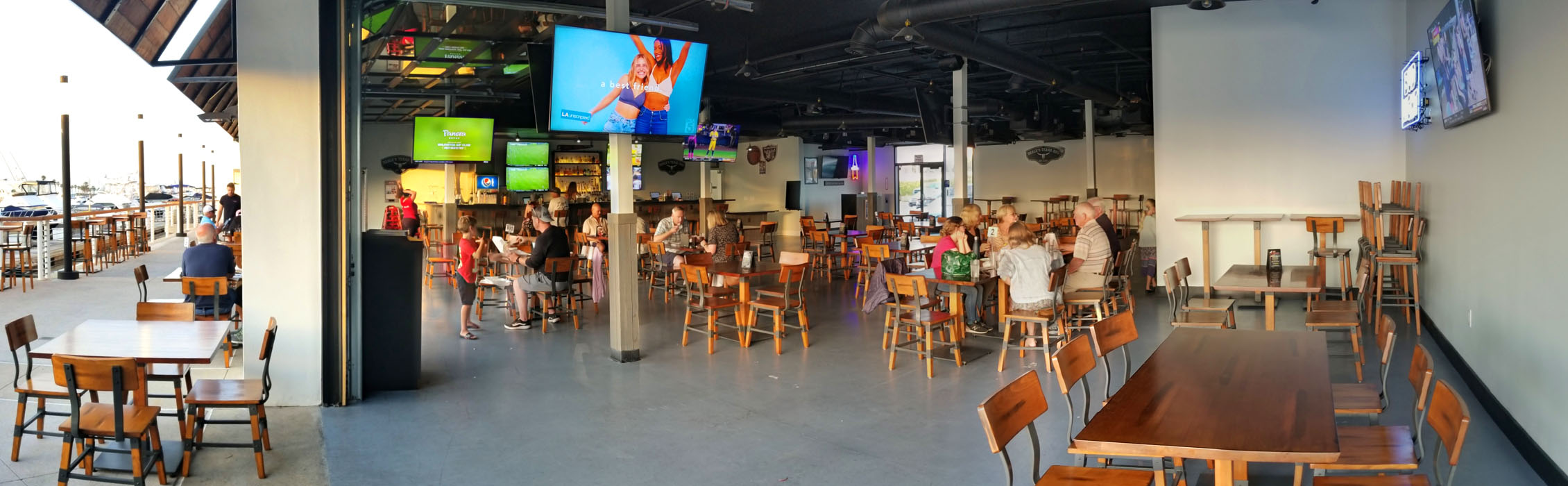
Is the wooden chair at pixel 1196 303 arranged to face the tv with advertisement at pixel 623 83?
no

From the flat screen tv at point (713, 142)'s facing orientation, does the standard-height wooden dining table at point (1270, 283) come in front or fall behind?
in front

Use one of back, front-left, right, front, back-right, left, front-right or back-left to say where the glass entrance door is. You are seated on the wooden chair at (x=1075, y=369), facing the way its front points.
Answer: left

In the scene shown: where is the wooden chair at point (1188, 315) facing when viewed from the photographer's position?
facing to the right of the viewer

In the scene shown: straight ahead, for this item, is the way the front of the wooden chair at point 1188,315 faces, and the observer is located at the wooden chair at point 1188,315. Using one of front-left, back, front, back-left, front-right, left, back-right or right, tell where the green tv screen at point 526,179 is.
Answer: back-left

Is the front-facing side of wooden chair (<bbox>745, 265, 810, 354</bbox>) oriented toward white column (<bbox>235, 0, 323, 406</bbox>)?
no

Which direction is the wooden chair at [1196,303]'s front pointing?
to the viewer's right

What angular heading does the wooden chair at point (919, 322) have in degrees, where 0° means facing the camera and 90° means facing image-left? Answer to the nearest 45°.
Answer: approximately 225°

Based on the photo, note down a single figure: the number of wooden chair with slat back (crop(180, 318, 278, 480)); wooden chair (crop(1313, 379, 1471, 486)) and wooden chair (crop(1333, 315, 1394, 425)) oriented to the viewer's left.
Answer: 3

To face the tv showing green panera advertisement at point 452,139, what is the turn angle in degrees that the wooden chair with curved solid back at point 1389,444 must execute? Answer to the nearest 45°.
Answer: approximately 45° to its right

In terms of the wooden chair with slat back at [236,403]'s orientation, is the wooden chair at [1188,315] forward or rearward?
rearward

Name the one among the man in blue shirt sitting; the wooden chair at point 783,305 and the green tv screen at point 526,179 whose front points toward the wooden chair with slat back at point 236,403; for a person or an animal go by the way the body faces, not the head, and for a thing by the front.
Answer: the green tv screen

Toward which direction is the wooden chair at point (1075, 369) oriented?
to the viewer's right

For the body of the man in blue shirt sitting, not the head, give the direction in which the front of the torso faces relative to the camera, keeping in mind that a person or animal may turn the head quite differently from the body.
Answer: away from the camera

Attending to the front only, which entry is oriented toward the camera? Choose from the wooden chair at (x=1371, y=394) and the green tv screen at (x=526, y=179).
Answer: the green tv screen

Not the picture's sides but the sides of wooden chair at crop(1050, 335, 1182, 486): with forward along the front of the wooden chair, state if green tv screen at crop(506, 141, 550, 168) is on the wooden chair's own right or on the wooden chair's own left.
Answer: on the wooden chair's own left

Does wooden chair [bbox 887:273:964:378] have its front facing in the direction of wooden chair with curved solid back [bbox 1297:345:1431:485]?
no

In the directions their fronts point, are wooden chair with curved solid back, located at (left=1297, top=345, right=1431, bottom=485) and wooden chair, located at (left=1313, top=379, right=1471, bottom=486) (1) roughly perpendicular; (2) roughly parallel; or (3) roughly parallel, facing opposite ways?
roughly parallel

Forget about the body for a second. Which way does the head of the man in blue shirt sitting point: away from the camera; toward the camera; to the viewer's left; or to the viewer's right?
away from the camera

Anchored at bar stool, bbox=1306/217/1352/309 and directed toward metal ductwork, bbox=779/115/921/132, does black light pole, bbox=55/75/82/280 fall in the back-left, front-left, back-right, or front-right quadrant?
front-left

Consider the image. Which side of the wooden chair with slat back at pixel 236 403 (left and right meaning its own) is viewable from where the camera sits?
left

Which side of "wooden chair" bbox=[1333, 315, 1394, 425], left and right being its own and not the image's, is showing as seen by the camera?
left
